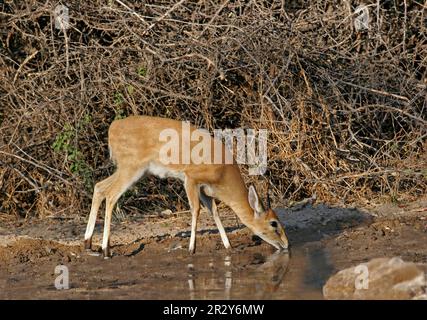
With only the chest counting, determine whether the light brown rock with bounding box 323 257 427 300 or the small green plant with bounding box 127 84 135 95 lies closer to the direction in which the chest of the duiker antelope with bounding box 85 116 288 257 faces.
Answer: the light brown rock

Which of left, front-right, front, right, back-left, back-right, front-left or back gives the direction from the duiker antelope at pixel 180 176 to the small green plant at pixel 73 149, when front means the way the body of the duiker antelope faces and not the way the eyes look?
back-left

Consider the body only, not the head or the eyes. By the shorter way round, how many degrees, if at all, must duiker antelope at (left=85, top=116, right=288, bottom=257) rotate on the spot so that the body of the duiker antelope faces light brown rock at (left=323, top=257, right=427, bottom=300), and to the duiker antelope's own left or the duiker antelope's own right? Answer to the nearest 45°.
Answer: approximately 45° to the duiker antelope's own right

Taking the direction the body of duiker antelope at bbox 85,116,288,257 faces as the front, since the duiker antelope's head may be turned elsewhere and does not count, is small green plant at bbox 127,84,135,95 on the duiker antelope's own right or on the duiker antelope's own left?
on the duiker antelope's own left

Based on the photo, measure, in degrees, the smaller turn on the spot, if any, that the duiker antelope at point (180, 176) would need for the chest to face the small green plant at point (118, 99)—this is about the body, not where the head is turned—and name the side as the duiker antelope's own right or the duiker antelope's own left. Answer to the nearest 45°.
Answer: approximately 135° to the duiker antelope's own left

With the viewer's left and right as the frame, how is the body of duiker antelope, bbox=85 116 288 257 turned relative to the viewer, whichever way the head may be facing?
facing to the right of the viewer
